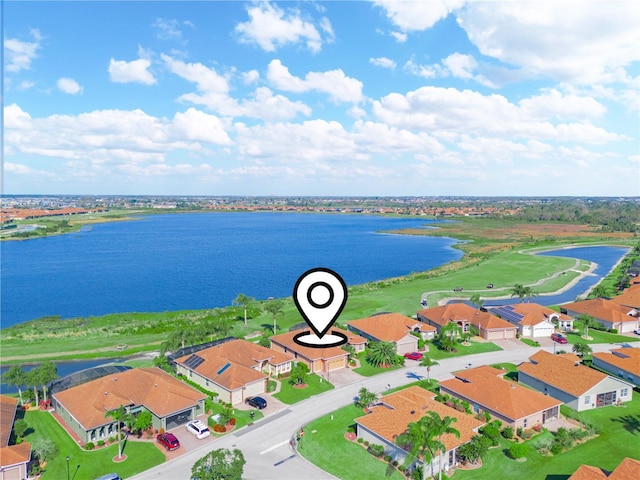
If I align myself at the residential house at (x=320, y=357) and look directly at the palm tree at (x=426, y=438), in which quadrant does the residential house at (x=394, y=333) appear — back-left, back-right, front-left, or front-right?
back-left

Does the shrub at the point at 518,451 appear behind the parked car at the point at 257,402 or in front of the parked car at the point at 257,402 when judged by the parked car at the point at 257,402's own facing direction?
behind

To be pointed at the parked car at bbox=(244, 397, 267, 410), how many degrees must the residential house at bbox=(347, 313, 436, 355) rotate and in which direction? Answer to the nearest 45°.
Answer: approximately 90° to its right

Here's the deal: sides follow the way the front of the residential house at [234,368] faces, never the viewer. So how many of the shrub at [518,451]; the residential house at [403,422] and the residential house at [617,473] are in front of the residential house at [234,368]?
3

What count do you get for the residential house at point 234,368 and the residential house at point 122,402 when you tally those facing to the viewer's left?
0

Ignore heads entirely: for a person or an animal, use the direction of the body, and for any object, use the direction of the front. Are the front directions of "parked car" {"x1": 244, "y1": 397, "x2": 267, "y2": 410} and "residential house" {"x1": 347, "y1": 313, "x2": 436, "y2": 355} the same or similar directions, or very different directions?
very different directions

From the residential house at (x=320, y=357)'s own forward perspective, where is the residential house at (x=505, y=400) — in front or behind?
in front

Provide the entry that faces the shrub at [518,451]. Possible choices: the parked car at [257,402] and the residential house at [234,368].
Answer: the residential house

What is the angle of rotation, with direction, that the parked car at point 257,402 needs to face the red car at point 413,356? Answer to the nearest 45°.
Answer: approximately 90° to its right

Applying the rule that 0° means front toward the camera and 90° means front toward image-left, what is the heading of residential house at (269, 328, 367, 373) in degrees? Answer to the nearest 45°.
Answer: approximately 315°

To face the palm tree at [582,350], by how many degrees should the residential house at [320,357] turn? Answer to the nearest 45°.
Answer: approximately 45° to its left

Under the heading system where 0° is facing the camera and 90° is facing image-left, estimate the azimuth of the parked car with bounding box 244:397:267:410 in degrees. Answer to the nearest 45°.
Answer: approximately 135°

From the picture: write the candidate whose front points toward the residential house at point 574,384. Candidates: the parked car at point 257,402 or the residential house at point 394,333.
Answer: the residential house at point 394,333
